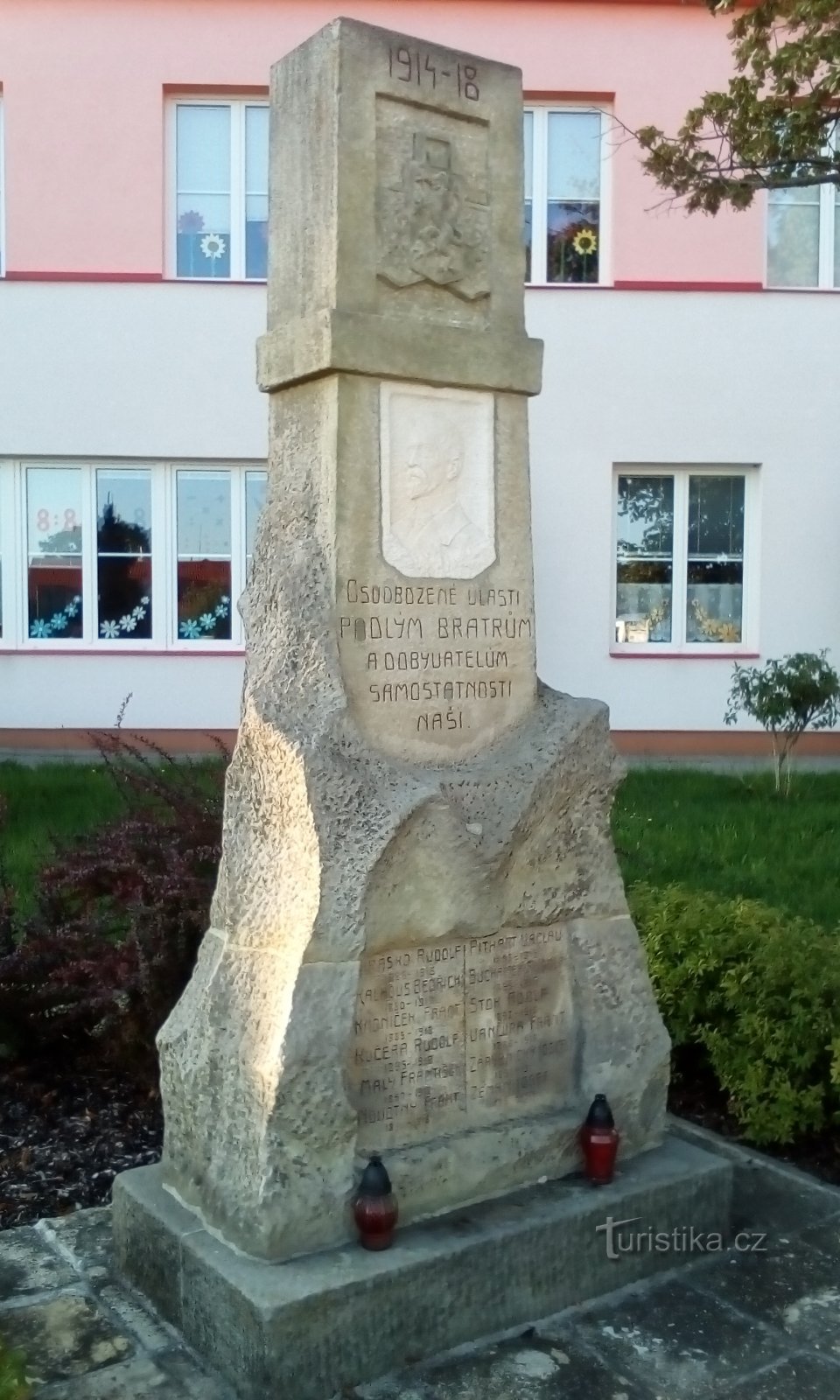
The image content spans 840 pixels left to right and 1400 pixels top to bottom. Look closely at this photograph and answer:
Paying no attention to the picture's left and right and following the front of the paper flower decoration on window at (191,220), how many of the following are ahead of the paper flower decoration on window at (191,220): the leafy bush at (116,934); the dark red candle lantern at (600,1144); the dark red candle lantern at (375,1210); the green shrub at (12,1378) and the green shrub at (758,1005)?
5

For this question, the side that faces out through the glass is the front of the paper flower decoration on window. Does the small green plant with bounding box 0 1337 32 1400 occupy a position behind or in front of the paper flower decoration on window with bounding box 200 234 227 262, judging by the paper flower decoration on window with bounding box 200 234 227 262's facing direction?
in front

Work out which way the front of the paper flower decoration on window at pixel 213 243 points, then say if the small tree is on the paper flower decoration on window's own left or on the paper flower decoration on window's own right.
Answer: on the paper flower decoration on window's own left

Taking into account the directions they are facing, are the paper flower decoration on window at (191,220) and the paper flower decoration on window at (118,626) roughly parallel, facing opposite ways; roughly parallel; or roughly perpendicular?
roughly parallel

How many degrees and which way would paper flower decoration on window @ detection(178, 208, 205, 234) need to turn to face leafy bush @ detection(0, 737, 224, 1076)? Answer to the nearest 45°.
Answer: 0° — it already faces it

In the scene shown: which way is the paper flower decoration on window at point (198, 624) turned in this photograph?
toward the camera

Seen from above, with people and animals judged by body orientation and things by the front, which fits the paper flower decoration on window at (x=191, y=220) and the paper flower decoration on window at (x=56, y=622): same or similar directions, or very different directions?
same or similar directions

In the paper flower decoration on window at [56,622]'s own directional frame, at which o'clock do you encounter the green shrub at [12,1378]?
The green shrub is roughly at 12 o'clock from the paper flower decoration on window.

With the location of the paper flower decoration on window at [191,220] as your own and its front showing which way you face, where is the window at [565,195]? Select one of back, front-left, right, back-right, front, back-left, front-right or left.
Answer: left

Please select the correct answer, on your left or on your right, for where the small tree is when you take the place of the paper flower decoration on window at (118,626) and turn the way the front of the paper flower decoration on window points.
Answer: on your left

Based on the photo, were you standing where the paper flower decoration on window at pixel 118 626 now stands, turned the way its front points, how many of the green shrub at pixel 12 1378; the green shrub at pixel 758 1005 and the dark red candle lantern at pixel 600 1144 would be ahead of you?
3

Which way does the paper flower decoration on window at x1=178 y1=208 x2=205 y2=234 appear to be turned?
toward the camera

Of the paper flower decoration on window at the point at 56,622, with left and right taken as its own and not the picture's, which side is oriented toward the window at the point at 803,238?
left

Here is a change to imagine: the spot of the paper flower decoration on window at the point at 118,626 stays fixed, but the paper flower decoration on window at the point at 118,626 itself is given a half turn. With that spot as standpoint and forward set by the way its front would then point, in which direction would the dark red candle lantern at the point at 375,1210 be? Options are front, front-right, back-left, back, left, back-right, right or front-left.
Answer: back

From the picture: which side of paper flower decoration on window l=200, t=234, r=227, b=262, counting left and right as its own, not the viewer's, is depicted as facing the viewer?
front

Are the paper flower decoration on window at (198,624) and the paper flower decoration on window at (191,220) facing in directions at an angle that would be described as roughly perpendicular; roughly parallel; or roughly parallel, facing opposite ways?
roughly parallel

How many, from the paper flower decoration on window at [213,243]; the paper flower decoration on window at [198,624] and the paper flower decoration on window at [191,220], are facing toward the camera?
3
